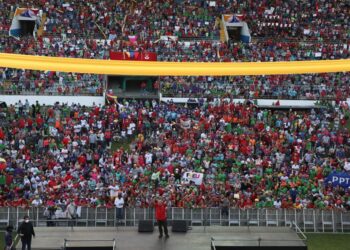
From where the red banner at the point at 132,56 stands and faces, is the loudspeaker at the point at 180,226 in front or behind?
in front

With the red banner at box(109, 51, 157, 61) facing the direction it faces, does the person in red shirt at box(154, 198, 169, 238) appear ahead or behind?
ahead

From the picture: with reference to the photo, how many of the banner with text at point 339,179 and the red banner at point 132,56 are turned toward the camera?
2

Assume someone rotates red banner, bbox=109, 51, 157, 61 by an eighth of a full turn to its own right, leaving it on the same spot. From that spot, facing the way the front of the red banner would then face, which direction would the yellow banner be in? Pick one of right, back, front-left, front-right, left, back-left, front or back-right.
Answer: front-left

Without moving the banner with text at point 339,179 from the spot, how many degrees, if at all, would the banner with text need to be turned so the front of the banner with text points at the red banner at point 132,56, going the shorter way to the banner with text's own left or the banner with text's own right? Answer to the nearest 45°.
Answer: approximately 135° to the banner with text's own right

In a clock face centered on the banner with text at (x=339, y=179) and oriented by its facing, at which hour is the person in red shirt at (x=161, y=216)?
The person in red shirt is roughly at 1 o'clock from the banner with text.

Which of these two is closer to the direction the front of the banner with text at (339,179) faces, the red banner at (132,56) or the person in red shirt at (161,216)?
the person in red shirt

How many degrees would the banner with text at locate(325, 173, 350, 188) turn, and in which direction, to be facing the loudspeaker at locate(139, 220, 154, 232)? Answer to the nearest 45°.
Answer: approximately 45° to its right

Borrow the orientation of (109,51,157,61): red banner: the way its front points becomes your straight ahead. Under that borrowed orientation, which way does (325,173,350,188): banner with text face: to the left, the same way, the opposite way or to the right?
the same way

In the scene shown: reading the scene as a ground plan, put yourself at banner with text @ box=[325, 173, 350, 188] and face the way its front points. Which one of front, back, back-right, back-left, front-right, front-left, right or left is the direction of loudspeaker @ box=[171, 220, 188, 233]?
front-right

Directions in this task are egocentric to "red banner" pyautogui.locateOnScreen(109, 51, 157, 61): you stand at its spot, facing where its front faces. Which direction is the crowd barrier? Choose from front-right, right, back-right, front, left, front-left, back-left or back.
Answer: front

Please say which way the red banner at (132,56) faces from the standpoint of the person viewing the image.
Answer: facing the viewer
